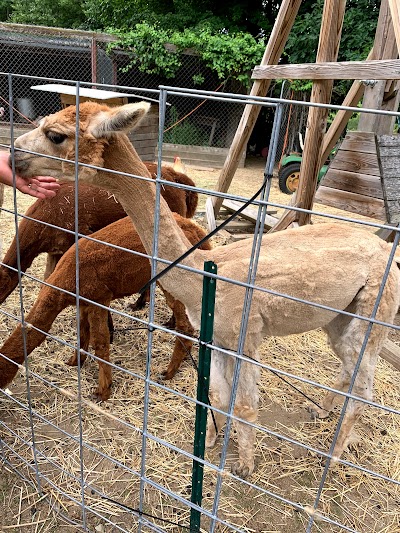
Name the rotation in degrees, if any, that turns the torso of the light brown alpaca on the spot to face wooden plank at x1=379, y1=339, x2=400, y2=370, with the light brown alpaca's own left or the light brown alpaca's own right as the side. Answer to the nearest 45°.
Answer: approximately 135° to the light brown alpaca's own right

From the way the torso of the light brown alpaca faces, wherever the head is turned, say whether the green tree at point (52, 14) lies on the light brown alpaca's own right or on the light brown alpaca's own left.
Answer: on the light brown alpaca's own right

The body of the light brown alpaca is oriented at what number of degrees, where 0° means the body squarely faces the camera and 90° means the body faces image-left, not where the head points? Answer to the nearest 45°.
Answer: approximately 90°

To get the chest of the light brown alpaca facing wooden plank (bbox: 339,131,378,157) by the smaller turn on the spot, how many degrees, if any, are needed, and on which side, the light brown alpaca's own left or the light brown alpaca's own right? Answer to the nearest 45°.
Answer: approximately 135° to the light brown alpaca's own right

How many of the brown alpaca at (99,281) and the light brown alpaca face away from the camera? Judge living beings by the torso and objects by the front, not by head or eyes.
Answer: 0

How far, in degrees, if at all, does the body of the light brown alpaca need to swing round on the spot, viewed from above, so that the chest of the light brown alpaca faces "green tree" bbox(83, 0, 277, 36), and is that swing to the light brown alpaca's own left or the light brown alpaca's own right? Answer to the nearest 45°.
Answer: approximately 90° to the light brown alpaca's own right

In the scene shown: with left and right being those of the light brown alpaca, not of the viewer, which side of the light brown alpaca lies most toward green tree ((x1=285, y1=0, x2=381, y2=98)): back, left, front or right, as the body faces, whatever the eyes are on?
right

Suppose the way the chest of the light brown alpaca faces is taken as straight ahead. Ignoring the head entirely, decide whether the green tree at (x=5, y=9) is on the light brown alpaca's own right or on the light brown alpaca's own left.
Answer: on the light brown alpaca's own right

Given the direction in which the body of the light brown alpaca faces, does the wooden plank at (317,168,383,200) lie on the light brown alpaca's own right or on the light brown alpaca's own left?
on the light brown alpaca's own right

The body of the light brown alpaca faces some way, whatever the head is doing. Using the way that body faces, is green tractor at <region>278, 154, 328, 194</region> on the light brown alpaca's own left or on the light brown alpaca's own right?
on the light brown alpaca's own right
